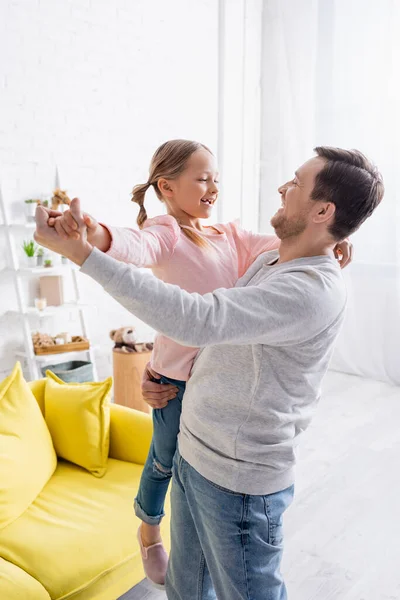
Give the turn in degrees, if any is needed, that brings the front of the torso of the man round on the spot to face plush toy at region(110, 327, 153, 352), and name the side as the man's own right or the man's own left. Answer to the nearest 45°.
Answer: approximately 90° to the man's own right

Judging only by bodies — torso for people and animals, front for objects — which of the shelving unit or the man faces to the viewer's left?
the man

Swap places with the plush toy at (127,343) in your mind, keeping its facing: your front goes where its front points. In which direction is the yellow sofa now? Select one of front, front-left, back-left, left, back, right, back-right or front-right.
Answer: front-right

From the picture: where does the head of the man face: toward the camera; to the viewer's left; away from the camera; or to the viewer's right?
to the viewer's left

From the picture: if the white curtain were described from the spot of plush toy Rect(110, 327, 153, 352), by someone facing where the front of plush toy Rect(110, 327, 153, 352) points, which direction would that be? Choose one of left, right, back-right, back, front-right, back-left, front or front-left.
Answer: left

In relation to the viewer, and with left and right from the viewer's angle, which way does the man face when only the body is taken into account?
facing to the left of the viewer

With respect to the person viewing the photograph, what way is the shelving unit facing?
facing the viewer and to the right of the viewer

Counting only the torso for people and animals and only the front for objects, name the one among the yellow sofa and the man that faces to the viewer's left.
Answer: the man

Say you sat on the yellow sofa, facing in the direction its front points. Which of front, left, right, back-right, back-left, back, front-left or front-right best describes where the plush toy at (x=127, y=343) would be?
back-left

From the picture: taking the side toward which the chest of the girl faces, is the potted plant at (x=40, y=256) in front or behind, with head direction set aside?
behind

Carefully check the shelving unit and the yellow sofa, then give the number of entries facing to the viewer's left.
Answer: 0

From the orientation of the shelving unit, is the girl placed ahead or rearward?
ahead

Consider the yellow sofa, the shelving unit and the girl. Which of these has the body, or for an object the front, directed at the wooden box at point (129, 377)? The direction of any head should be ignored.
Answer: the shelving unit
